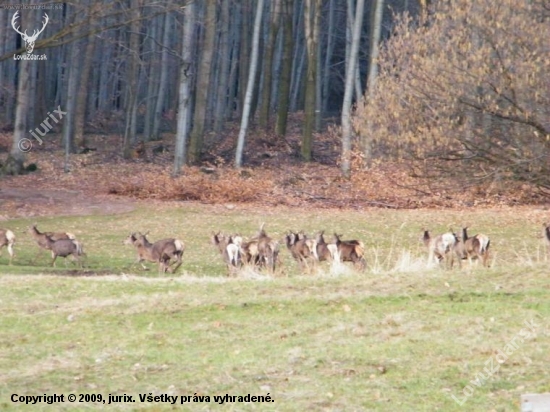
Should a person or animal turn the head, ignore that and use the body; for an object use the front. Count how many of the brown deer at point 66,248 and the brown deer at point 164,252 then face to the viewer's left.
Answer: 2

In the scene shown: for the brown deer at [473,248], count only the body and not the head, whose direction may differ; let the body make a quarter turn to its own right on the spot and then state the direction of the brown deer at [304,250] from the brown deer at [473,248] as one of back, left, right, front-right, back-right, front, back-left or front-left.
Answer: back-left

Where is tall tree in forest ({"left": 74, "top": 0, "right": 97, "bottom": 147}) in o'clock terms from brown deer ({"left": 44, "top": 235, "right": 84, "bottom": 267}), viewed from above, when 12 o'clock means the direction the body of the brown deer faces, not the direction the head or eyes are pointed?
The tall tree in forest is roughly at 3 o'clock from the brown deer.

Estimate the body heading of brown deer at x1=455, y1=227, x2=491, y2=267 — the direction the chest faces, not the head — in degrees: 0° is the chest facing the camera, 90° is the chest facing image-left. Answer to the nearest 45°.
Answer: approximately 135°

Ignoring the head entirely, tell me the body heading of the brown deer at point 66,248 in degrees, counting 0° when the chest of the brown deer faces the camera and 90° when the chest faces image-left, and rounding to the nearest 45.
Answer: approximately 90°

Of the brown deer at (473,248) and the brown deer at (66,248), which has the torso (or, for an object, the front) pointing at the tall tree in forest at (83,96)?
the brown deer at (473,248)

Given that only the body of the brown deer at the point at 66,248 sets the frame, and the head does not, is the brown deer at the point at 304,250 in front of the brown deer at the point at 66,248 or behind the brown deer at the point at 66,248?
behind

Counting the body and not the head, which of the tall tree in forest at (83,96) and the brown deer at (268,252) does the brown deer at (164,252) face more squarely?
the tall tree in forest

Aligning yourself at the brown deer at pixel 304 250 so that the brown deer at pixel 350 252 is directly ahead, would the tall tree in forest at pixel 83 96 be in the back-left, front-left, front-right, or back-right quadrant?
back-left

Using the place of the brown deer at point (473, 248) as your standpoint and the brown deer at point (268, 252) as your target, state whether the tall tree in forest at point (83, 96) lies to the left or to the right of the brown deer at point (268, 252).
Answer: right

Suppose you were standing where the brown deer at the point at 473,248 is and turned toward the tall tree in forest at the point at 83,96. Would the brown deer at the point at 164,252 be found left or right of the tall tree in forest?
left

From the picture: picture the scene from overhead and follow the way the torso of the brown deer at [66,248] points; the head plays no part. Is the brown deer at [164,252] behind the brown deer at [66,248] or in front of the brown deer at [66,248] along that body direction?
behind

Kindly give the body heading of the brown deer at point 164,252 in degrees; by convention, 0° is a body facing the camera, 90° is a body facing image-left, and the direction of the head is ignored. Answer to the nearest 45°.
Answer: approximately 90°

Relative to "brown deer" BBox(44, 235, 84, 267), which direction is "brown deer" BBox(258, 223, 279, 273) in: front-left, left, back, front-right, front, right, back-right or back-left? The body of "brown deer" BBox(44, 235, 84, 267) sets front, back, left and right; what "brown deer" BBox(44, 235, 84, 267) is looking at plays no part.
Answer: back-left

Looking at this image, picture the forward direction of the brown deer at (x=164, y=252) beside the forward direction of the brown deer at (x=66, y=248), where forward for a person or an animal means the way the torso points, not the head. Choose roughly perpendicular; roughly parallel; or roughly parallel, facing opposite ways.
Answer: roughly parallel
